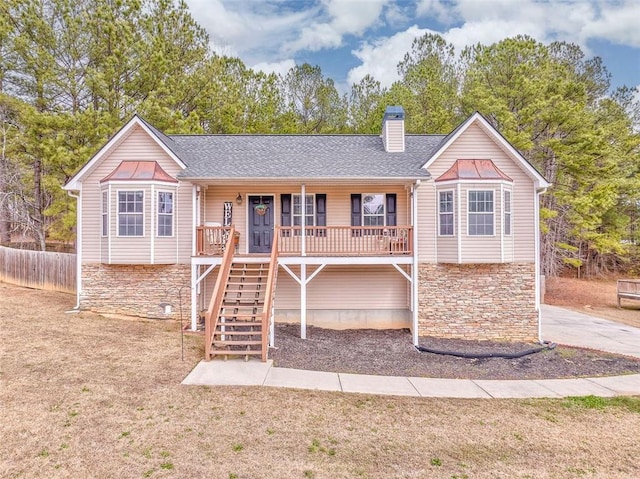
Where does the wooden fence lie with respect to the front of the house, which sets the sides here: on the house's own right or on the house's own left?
on the house's own right

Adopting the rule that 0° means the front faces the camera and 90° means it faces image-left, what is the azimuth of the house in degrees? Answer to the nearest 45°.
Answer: approximately 0°
